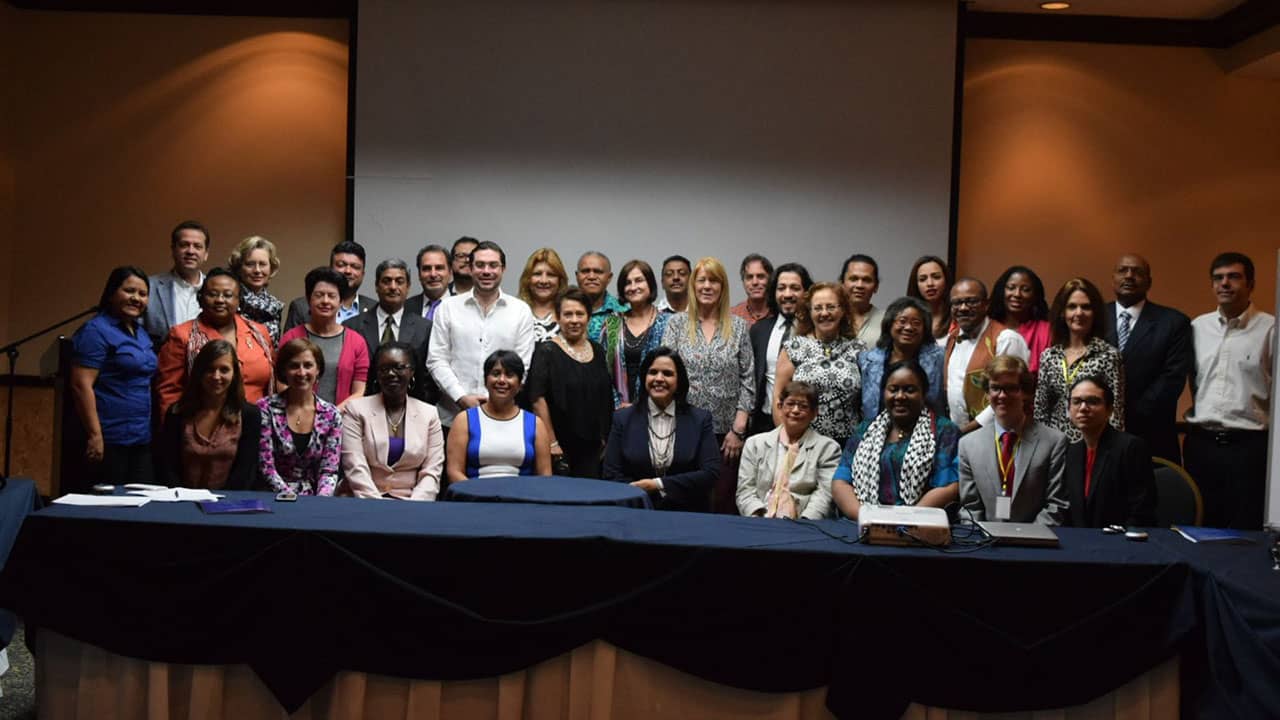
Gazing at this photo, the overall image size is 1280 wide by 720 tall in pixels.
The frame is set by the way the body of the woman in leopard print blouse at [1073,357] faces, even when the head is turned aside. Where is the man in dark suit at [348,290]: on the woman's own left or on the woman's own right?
on the woman's own right

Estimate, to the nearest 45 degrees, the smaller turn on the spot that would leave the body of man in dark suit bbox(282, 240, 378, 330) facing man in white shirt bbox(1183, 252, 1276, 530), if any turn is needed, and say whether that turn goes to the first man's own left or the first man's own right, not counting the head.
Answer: approximately 45° to the first man's own left

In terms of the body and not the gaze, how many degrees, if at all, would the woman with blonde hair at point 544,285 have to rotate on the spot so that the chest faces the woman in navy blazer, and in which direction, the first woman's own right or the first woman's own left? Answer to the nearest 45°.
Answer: approximately 45° to the first woman's own left

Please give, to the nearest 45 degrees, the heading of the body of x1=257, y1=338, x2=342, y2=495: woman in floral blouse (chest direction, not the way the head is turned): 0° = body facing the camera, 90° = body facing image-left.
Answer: approximately 0°

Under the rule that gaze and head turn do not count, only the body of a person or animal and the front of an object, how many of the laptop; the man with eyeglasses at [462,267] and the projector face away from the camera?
2

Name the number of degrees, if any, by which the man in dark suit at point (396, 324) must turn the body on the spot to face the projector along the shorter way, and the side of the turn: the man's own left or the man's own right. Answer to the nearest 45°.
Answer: approximately 45° to the man's own left
